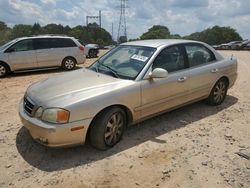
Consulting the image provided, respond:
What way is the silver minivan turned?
to the viewer's left

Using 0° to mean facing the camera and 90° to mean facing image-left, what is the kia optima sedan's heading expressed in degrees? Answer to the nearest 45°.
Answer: approximately 45°

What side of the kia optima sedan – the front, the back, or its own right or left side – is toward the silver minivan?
right

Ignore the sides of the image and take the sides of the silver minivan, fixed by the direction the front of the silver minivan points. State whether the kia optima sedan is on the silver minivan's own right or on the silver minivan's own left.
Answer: on the silver minivan's own left
